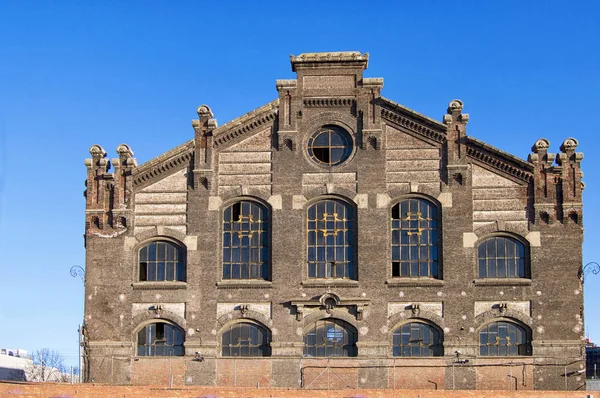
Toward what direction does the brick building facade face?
toward the camera

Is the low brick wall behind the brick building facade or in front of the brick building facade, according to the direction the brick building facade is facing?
in front
